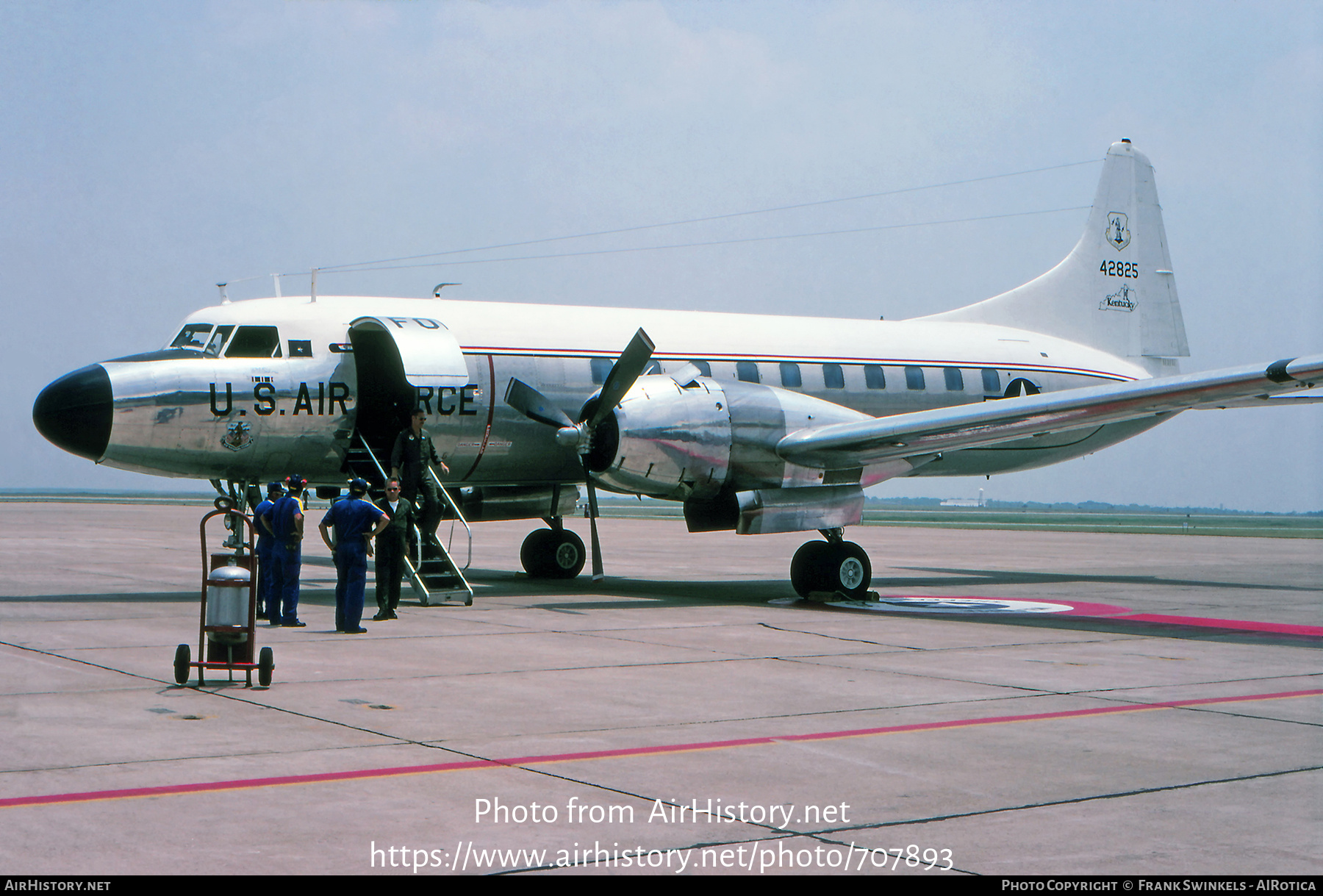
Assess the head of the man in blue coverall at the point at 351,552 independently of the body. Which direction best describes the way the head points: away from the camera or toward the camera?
away from the camera

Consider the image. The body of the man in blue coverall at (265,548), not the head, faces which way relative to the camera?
to the viewer's right

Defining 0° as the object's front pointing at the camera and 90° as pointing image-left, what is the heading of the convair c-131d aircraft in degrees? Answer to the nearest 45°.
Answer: approximately 45°

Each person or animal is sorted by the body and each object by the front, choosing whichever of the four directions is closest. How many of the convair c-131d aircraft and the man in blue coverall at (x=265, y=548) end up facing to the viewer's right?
1

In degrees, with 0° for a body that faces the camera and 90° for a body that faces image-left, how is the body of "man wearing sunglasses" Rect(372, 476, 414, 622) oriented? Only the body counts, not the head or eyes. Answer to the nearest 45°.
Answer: approximately 45°

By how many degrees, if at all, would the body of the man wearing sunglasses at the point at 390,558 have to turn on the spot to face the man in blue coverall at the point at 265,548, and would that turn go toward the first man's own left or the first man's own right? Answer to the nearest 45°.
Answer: approximately 45° to the first man's own right

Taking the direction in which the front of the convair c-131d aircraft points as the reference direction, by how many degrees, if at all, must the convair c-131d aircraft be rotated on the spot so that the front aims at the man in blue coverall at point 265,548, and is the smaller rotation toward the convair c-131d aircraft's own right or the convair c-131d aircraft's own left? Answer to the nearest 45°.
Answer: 0° — it already faces them
